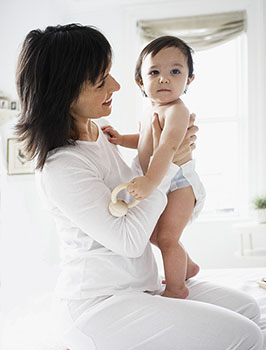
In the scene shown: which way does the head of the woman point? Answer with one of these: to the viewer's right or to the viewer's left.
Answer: to the viewer's right

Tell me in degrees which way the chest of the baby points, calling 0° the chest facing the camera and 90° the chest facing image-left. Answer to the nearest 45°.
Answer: approximately 45°

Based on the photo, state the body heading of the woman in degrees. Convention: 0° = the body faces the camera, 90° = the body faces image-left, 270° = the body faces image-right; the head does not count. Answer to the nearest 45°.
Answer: approximately 270°

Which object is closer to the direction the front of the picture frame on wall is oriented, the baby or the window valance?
the baby

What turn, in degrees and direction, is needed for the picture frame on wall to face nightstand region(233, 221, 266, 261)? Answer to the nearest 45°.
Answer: approximately 90° to its left

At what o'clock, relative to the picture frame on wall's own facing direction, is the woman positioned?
The woman is roughly at 12 o'clock from the picture frame on wall.

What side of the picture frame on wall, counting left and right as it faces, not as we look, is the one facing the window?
left

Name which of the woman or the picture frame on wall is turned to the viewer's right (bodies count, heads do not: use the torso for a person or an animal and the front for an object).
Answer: the woman

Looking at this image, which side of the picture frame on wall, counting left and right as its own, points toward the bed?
front
